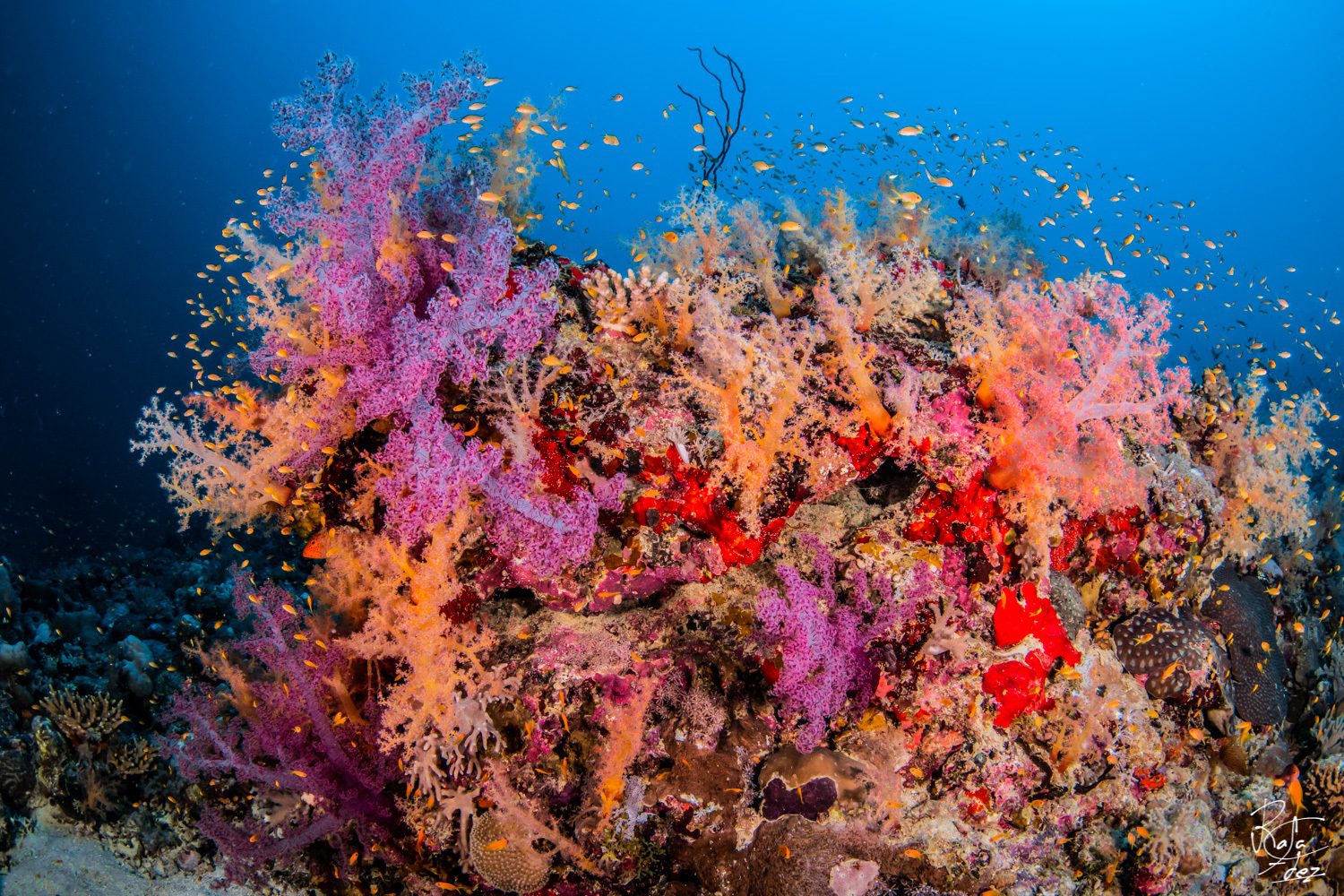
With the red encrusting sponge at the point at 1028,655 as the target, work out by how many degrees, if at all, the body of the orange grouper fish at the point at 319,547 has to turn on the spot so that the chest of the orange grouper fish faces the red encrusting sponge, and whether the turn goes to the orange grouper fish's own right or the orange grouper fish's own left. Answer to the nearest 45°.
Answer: approximately 135° to the orange grouper fish's own left

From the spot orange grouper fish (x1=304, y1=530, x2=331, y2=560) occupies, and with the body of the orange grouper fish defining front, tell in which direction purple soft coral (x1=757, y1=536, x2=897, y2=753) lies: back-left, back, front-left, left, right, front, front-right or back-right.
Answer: back-left

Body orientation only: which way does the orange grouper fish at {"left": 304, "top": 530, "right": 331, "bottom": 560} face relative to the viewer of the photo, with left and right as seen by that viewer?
facing to the left of the viewer

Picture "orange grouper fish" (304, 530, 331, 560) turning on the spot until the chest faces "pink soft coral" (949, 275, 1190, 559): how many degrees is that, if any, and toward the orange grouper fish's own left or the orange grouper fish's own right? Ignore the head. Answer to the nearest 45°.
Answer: approximately 135° to the orange grouper fish's own left
